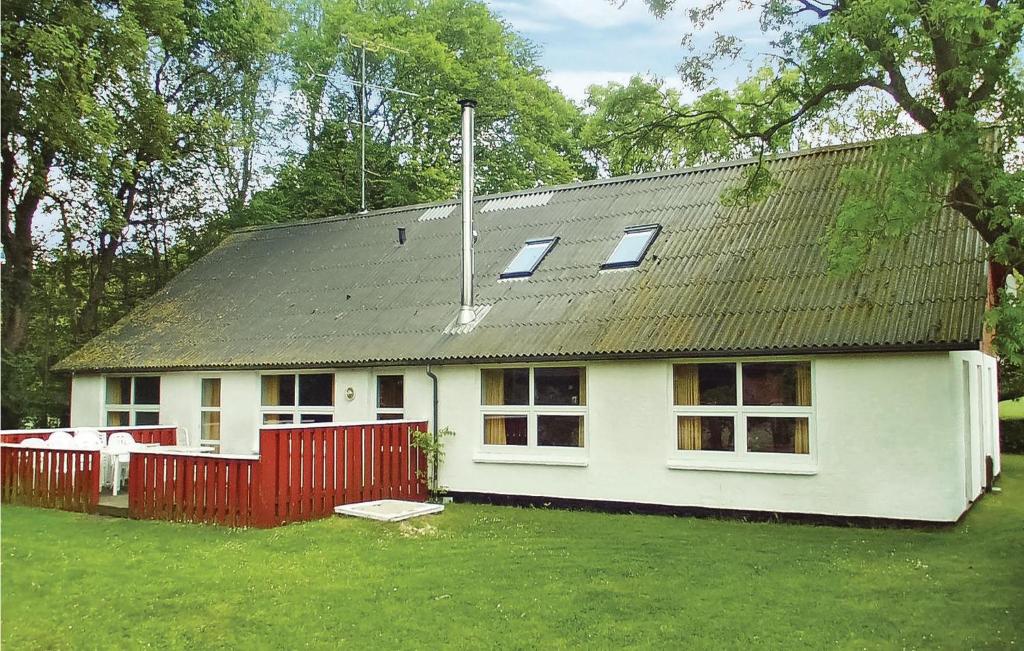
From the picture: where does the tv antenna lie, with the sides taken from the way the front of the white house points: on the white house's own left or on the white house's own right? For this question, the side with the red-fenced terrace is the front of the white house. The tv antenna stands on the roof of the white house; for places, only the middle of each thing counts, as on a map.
on the white house's own right

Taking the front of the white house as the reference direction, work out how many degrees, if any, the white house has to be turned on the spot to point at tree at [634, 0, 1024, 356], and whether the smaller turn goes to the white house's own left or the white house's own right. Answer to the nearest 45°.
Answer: approximately 90° to the white house's own left

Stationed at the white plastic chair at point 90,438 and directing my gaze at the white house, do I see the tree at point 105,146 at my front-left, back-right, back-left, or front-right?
back-left

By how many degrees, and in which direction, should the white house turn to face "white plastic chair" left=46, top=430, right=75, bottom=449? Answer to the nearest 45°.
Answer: approximately 45° to its right

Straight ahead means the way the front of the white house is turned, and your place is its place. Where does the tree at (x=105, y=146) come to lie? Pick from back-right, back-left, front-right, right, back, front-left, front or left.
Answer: right

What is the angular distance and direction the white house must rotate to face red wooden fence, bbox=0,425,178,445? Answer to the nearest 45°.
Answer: approximately 45° to its right

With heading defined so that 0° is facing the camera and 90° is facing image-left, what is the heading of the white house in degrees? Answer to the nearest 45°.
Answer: approximately 45°
